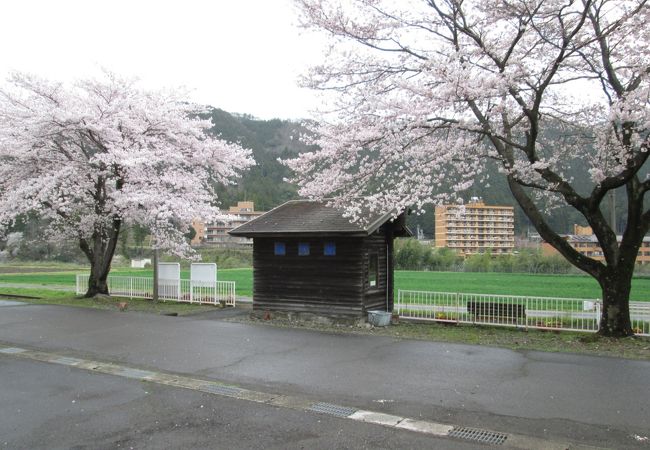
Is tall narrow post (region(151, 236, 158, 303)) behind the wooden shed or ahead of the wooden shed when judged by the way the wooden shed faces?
behind

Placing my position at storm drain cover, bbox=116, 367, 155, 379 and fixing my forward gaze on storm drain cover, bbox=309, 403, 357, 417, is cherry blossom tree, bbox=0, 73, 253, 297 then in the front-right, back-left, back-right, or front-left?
back-left

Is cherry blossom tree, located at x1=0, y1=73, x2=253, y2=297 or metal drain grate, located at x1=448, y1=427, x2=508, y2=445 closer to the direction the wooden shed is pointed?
the metal drain grate

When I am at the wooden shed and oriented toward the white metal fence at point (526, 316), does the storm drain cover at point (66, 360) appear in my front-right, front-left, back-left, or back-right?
back-right
